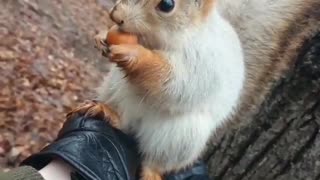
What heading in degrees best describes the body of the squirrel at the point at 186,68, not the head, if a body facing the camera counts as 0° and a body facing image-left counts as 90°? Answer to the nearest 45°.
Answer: approximately 45°
